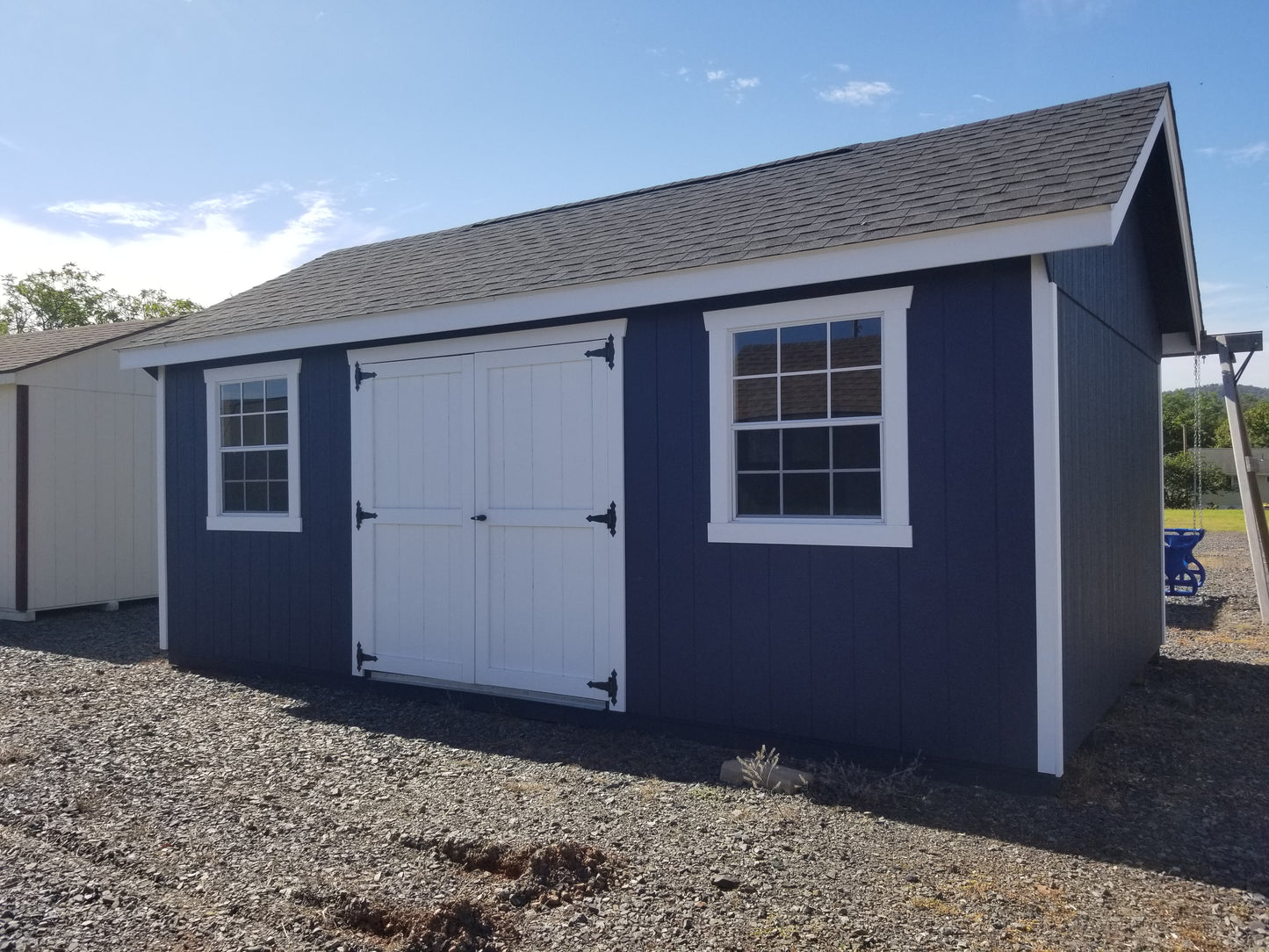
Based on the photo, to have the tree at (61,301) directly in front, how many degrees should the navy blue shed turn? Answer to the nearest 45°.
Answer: approximately 90° to its right

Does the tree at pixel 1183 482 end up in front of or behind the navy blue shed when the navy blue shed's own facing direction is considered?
behind

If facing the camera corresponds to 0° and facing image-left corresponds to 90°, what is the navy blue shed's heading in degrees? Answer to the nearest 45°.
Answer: approximately 45°
